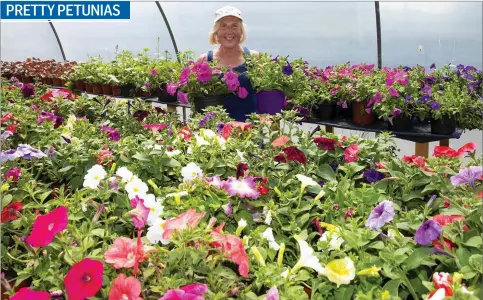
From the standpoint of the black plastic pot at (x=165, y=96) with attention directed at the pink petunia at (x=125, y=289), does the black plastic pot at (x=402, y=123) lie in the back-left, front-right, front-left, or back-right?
front-left

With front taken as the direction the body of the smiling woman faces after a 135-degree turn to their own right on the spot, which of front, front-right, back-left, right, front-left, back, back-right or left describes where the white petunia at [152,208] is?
back-left

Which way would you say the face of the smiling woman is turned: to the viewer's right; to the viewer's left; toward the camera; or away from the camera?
toward the camera

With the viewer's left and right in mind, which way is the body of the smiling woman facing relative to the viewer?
facing the viewer

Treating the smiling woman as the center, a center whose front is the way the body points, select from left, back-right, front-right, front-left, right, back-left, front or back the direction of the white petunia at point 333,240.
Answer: front

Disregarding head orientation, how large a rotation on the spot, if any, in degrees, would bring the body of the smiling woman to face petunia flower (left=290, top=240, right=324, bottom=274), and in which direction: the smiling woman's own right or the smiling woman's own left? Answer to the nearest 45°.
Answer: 0° — they already face it

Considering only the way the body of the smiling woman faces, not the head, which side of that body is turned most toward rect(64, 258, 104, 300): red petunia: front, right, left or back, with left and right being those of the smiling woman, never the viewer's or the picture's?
front

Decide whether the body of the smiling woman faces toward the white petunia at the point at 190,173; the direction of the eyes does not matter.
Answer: yes

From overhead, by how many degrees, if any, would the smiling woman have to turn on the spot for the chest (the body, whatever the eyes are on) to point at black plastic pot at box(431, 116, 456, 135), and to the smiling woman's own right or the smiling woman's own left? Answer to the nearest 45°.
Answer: approximately 45° to the smiling woman's own left

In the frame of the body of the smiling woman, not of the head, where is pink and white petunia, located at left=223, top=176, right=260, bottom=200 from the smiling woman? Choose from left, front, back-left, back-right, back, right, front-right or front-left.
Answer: front

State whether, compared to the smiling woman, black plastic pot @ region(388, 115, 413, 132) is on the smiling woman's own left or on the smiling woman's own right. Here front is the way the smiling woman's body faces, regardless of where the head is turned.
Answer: on the smiling woman's own left

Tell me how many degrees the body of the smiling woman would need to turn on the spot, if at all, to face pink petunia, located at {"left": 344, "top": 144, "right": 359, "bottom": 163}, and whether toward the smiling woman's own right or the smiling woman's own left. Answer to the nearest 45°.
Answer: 0° — they already face it

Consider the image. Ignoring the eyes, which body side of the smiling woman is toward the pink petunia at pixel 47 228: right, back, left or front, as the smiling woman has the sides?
front

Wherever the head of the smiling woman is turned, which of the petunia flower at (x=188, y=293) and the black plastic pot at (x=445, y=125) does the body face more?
the petunia flower

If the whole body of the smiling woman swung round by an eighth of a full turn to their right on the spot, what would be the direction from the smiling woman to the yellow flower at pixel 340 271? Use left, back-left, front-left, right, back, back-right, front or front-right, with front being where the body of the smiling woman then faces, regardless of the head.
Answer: front-left

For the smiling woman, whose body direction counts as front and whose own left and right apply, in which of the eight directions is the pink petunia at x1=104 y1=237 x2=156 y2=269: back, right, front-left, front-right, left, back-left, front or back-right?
front

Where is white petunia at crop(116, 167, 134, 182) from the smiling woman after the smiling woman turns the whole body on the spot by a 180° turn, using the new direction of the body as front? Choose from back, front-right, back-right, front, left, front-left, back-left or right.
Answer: back
